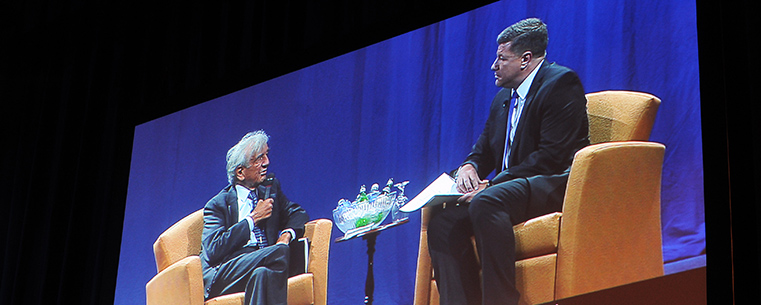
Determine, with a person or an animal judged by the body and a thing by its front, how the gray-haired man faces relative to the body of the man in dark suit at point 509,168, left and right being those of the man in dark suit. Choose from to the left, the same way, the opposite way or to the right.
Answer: to the left

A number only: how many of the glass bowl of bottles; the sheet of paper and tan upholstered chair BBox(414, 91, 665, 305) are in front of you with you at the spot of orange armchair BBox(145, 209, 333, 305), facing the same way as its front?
3

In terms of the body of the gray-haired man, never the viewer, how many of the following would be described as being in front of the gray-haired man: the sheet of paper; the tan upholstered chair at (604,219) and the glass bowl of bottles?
3

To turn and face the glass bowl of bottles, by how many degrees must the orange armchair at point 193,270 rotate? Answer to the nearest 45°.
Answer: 0° — it already faces it

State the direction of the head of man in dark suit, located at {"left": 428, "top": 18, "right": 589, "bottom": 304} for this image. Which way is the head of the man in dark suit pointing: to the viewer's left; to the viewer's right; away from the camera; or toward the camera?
to the viewer's left
